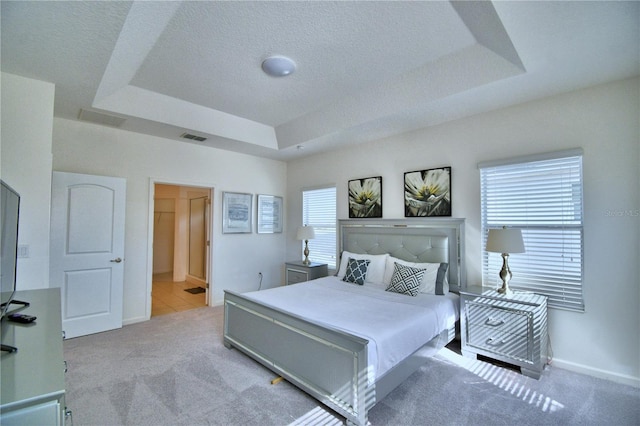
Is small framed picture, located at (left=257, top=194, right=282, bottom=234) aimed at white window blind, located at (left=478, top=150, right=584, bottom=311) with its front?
yes

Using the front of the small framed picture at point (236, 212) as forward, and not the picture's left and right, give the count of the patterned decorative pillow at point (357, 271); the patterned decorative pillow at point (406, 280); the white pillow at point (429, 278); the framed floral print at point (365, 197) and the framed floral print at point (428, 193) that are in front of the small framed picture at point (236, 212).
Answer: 5

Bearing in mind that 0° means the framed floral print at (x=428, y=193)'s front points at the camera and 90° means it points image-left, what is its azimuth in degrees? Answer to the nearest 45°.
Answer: approximately 45°

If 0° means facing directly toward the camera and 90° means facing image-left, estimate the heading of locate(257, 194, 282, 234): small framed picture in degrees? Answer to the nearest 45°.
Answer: approximately 315°

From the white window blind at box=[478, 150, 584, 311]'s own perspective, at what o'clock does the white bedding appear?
The white bedding is roughly at 2 o'clock from the white window blind.

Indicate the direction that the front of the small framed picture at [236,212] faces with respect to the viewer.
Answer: facing the viewer and to the right of the viewer

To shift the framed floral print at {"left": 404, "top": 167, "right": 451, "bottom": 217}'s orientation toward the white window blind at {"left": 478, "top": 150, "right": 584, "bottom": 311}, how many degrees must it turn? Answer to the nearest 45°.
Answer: approximately 90° to its left

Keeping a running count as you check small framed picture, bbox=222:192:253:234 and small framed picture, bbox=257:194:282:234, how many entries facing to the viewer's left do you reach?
0

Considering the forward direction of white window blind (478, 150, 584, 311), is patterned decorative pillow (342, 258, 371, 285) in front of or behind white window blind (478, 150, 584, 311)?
in front

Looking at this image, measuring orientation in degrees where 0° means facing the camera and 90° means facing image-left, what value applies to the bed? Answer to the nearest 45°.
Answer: approximately 45°

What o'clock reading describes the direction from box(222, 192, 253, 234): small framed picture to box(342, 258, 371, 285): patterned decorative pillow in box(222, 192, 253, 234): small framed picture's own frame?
The patterned decorative pillow is roughly at 12 o'clock from the small framed picture.

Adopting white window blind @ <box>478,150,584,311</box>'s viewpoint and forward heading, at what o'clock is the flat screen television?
The flat screen television is roughly at 12 o'clock from the white window blind.

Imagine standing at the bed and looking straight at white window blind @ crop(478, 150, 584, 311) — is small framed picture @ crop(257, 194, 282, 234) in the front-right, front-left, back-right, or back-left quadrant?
back-left

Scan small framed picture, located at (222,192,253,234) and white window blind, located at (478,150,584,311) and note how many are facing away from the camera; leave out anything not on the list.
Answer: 0

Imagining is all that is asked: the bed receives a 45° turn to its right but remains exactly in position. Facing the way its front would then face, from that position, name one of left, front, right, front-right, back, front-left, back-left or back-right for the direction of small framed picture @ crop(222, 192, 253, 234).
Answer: front-right

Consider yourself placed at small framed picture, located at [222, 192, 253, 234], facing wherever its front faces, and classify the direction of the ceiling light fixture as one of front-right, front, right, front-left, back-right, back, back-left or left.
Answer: front-right
